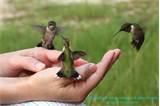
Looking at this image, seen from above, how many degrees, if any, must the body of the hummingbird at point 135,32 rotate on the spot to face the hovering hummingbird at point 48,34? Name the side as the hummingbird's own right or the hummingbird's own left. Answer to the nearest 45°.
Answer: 0° — it already faces it

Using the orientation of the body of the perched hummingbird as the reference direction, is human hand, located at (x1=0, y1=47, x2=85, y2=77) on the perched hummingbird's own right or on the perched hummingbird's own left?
on the perched hummingbird's own left

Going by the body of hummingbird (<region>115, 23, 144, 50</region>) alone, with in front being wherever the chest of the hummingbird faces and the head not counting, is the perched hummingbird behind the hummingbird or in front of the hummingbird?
in front

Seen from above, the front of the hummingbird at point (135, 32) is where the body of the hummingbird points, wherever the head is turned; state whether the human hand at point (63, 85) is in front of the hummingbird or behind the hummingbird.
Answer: in front

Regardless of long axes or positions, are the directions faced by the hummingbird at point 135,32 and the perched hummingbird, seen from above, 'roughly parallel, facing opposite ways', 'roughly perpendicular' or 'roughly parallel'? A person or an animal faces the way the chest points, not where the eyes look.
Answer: roughly perpendicular

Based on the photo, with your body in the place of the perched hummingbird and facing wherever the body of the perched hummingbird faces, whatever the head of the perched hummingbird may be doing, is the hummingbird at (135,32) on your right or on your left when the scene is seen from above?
on your right

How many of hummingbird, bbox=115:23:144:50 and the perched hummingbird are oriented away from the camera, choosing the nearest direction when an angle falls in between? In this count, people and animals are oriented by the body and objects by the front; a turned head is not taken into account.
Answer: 1

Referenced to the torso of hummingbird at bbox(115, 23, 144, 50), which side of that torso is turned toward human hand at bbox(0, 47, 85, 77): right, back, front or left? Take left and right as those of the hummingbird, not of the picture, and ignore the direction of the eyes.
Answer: front

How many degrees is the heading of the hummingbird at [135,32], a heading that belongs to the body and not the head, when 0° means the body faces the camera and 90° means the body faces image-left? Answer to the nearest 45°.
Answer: approximately 90°

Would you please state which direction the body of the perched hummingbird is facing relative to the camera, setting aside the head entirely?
away from the camera
